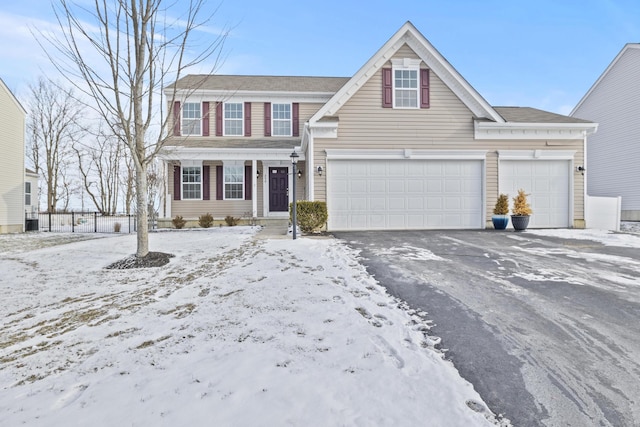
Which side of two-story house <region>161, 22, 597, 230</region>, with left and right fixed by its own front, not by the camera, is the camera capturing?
front

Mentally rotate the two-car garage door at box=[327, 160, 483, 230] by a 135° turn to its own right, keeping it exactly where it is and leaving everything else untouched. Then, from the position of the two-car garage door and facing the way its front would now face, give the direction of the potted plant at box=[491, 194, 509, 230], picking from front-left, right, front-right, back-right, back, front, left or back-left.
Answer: back-right

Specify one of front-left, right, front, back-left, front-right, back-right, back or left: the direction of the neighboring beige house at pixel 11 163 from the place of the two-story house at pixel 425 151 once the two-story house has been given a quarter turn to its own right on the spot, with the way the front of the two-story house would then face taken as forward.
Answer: front

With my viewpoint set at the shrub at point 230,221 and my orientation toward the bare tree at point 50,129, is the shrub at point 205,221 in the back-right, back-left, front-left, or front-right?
front-left

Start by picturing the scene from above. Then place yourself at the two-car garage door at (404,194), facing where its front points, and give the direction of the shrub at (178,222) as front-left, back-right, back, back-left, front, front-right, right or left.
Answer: right

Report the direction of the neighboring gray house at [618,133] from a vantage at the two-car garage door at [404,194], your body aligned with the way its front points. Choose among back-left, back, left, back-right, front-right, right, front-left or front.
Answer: back-left

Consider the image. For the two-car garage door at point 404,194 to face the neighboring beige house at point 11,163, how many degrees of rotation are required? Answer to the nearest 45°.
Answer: approximately 90° to its right

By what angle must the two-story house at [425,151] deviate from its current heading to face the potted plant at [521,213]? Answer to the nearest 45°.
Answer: approximately 90° to its left

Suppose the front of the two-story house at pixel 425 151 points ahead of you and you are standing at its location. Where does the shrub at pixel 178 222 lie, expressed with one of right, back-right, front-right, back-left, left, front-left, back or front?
right

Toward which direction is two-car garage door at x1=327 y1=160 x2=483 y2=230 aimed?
toward the camera

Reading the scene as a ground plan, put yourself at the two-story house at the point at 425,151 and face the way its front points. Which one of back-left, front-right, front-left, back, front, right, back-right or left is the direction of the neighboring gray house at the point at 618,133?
back-left

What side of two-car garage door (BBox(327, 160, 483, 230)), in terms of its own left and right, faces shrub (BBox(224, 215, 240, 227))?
right
